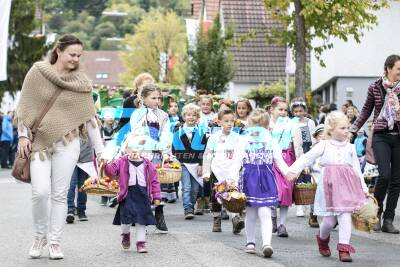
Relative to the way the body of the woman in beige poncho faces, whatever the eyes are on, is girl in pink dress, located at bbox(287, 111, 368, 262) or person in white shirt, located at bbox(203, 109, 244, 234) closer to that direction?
the girl in pink dress

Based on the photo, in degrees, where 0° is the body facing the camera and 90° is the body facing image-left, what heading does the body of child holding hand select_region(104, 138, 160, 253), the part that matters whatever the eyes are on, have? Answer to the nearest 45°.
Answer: approximately 0°

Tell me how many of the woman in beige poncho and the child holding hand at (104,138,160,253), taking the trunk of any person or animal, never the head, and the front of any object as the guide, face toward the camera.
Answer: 2

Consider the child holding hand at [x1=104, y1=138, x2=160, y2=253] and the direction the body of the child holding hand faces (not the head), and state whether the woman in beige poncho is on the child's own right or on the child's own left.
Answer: on the child's own right

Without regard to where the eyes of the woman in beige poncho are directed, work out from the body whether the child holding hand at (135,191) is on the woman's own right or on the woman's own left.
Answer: on the woman's own left

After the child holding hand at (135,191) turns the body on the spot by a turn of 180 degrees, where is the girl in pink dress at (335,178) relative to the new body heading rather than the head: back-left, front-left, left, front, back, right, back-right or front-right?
right

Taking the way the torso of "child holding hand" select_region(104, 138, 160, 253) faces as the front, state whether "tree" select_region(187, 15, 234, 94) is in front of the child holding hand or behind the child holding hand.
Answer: behind

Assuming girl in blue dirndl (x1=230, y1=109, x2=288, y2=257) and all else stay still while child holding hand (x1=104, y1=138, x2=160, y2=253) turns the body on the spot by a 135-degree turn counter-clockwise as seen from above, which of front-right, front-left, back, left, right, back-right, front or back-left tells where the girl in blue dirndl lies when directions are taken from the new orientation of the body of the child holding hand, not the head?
front-right

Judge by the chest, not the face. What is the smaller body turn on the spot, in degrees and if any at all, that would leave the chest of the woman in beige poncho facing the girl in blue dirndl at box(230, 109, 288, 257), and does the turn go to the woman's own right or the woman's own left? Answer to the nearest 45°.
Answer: approximately 90° to the woman's own left
